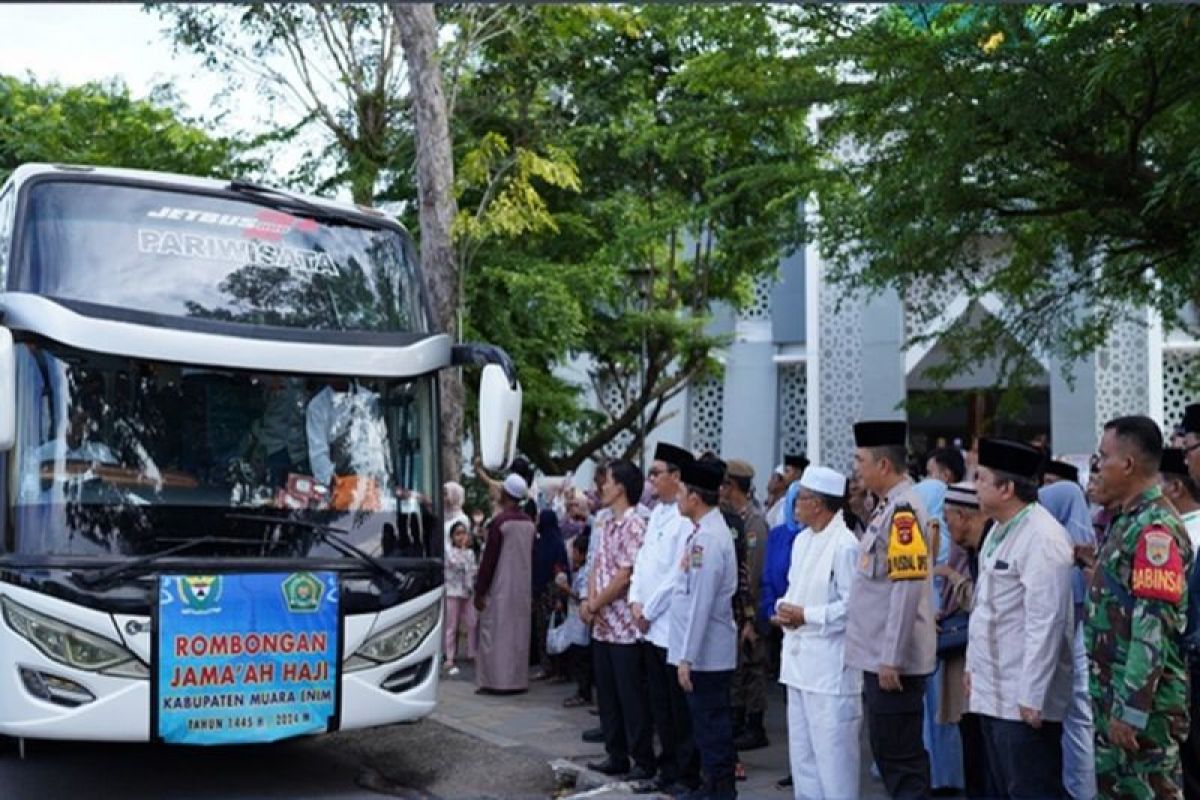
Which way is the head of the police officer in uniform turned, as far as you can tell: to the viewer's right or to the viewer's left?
to the viewer's left

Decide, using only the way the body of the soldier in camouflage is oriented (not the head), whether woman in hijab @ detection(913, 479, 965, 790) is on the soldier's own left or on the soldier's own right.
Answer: on the soldier's own right

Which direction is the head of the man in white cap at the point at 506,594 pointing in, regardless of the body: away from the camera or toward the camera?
away from the camera

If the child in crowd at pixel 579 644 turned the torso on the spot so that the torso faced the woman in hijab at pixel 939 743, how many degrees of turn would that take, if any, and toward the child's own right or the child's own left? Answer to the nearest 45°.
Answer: approximately 135° to the child's own left

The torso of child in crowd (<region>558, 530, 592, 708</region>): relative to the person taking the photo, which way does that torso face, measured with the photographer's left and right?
facing to the left of the viewer

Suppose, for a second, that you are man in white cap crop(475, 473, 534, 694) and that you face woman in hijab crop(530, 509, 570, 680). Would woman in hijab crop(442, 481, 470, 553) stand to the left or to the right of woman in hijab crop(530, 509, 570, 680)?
left

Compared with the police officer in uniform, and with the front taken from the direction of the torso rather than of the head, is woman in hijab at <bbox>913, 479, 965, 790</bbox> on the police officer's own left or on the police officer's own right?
on the police officer's own right

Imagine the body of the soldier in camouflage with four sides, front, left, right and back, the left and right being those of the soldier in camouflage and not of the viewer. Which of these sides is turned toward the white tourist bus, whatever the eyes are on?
front

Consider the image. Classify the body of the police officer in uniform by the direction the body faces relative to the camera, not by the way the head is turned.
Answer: to the viewer's left

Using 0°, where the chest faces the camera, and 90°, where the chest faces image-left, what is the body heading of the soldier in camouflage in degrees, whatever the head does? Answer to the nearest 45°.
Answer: approximately 90°
